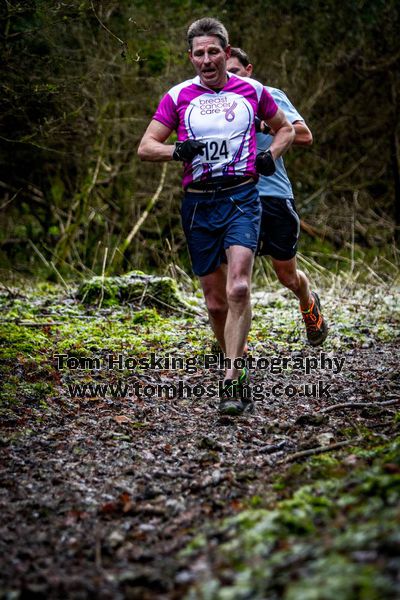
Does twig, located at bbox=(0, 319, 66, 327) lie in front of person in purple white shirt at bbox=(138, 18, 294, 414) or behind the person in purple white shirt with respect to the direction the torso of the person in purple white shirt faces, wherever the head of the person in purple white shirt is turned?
behind

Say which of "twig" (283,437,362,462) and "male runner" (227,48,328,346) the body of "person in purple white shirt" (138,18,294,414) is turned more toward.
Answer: the twig

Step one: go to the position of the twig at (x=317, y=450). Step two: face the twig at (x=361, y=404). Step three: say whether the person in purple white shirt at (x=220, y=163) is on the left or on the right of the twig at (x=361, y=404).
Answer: left

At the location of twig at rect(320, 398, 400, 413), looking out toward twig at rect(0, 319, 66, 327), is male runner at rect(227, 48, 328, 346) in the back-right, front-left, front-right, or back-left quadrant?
front-right

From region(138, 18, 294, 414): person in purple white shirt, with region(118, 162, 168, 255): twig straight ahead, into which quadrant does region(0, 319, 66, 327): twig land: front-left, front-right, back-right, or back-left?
front-left

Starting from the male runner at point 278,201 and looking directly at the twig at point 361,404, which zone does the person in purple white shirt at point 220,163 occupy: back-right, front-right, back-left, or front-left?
front-right

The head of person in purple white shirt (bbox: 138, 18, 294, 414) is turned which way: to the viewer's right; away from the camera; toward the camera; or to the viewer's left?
toward the camera

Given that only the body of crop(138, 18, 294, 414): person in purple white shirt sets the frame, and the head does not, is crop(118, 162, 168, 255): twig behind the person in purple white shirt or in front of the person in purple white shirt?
behind

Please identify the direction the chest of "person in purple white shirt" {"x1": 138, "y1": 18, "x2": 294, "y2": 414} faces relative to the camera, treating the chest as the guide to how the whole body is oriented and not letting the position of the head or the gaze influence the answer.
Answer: toward the camera

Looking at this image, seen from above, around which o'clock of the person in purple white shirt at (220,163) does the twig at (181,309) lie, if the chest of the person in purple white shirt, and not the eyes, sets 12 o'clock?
The twig is roughly at 6 o'clock from the person in purple white shirt.

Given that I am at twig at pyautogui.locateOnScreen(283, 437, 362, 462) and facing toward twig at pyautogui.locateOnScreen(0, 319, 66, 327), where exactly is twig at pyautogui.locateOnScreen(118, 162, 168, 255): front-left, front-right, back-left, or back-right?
front-right

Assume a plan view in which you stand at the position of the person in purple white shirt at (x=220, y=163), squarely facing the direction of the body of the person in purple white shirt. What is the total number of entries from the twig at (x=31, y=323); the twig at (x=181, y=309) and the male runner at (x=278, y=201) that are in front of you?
0
